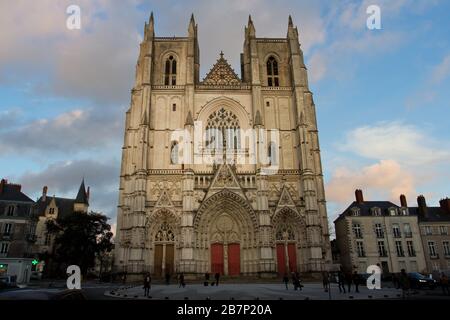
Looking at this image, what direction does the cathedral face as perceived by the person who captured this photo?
facing the viewer

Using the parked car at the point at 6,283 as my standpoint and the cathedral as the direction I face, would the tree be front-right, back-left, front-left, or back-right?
front-left

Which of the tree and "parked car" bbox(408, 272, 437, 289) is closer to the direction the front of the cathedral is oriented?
the parked car

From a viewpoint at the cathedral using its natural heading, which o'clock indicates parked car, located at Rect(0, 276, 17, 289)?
The parked car is roughly at 1 o'clock from the cathedral.

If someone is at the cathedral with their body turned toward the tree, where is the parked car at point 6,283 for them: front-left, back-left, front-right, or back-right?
front-left

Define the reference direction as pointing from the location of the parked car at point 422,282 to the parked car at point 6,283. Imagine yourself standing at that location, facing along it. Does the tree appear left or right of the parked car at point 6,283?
right

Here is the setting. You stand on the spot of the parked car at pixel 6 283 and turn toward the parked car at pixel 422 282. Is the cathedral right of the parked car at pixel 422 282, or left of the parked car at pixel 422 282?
left

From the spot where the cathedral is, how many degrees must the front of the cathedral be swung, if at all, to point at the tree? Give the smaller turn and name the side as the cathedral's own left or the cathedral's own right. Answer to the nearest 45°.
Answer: approximately 90° to the cathedral's own right

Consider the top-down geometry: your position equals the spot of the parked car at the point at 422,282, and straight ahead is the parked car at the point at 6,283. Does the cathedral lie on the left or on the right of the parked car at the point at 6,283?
right

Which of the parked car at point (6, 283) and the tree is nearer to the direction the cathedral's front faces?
the parked car

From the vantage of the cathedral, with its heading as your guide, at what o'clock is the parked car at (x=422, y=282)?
The parked car is roughly at 10 o'clock from the cathedral.
